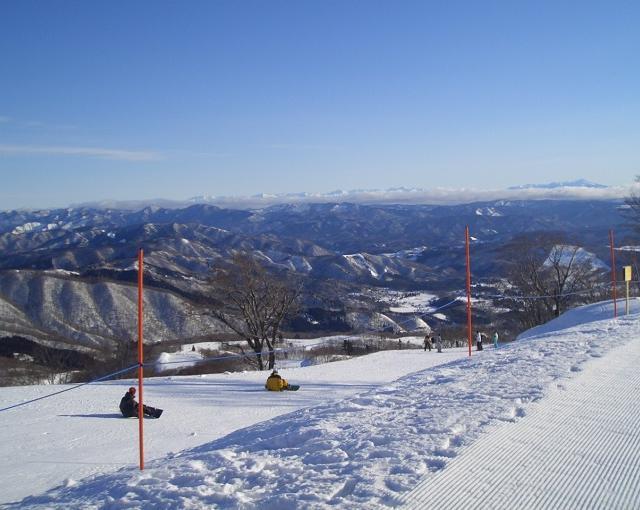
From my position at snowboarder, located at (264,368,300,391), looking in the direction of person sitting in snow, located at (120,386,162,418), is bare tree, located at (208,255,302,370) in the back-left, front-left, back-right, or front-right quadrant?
back-right

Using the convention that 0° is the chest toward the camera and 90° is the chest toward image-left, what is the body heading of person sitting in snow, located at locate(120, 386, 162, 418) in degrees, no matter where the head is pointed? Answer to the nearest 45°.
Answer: approximately 270°

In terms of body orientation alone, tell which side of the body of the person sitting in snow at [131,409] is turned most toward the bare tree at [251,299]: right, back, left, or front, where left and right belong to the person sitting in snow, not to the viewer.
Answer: left

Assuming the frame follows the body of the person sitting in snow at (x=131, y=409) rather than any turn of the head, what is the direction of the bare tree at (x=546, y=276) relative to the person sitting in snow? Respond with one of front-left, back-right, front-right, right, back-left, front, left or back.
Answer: front-left

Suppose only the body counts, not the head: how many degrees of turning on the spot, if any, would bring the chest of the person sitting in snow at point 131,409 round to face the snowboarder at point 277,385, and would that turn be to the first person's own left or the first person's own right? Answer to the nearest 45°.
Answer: approximately 45° to the first person's own left
